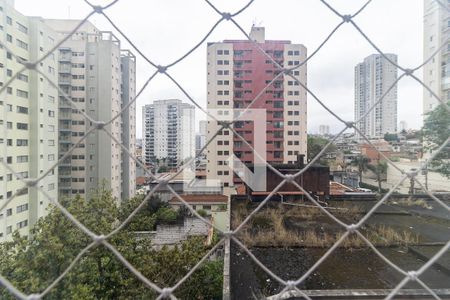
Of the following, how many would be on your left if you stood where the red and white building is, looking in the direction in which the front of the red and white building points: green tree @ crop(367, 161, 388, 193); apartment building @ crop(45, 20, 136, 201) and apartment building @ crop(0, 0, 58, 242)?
1

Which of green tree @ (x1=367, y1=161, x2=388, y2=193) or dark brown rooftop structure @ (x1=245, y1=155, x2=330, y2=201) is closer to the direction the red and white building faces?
the dark brown rooftop structure

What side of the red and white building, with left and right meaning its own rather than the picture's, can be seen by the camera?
front

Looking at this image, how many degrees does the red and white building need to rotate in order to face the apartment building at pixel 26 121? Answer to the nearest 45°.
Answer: approximately 45° to its right

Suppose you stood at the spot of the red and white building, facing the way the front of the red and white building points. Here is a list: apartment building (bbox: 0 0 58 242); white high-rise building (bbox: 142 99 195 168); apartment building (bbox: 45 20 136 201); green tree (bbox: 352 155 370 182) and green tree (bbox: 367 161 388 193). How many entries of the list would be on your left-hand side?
2

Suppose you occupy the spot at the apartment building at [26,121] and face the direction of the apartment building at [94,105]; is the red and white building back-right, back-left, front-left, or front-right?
front-right

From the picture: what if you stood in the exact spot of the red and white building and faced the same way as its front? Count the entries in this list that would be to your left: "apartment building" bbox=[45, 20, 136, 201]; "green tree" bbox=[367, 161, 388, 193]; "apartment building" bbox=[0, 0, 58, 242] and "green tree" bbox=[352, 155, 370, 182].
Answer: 2

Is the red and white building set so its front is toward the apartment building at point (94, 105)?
no

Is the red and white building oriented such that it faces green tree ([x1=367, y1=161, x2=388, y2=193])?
no

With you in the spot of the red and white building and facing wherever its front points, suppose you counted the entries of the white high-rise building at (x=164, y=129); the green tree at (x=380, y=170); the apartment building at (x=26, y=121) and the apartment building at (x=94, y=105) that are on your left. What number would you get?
1

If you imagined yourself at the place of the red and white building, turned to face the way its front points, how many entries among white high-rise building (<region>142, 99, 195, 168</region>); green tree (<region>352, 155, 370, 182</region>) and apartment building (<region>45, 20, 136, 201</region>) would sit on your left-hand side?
1

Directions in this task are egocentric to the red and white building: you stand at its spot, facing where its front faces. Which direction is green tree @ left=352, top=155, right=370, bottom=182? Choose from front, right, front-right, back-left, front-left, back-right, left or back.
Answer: left

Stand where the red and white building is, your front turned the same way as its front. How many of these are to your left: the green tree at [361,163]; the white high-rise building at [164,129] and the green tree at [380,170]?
2

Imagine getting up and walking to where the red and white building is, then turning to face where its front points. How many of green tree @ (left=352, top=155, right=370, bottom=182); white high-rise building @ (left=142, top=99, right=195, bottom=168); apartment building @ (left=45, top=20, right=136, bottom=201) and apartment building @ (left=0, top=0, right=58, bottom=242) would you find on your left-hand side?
1

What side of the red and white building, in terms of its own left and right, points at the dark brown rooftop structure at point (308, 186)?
front

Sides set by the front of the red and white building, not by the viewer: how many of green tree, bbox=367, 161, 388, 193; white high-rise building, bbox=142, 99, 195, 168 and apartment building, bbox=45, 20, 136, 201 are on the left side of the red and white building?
1
